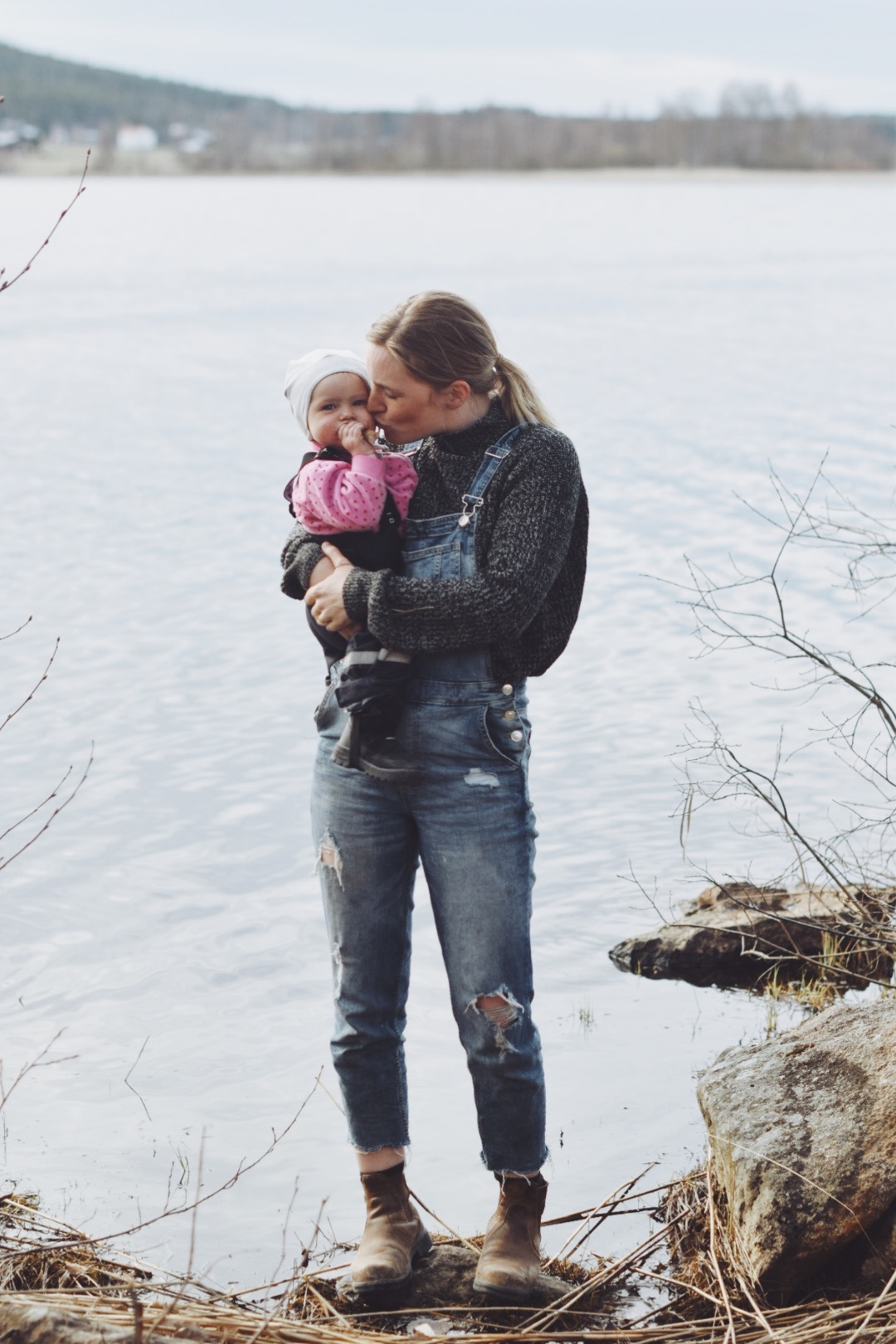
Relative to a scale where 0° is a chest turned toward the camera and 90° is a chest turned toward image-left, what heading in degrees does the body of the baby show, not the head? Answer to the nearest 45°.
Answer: approximately 315°

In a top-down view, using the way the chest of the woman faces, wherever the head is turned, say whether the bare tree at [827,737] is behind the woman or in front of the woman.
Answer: behind

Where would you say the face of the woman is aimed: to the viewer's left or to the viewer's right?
to the viewer's left

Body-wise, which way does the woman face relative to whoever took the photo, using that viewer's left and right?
facing the viewer and to the left of the viewer
